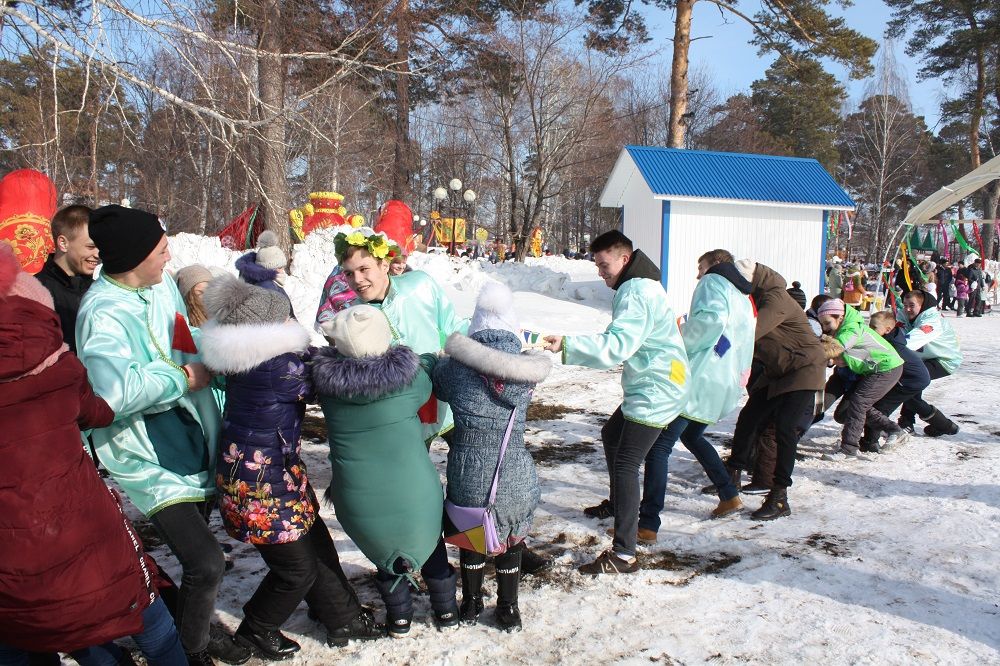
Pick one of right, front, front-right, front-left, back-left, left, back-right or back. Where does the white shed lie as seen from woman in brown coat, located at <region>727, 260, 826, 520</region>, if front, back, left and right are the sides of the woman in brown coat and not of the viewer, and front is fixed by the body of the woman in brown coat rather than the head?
right

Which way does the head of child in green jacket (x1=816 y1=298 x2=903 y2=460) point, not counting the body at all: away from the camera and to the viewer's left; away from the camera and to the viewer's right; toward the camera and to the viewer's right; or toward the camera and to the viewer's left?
toward the camera and to the viewer's left

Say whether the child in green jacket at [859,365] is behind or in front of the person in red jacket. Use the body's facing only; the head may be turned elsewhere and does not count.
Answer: in front

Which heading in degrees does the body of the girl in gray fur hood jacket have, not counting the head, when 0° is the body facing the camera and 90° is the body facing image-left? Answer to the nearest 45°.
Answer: approximately 180°

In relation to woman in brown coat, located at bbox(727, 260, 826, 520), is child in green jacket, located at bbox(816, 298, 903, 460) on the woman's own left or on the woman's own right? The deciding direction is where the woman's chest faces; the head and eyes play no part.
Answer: on the woman's own right

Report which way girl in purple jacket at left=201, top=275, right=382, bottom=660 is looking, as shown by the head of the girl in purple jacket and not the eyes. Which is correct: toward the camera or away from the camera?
away from the camera

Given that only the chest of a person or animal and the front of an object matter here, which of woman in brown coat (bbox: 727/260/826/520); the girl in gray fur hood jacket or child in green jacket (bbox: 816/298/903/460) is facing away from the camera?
the girl in gray fur hood jacket

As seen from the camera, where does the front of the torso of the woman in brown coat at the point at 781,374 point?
to the viewer's left

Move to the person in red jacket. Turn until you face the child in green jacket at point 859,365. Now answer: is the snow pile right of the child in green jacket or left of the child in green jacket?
left

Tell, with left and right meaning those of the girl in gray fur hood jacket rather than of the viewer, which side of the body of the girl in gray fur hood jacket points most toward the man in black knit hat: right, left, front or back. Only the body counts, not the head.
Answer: left

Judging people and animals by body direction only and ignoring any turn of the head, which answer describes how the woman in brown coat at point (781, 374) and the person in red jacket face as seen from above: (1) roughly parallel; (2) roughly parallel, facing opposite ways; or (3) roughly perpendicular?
roughly perpendicular

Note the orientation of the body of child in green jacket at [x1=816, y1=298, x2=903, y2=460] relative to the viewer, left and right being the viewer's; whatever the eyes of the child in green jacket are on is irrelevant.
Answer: facing to the left of the viewer

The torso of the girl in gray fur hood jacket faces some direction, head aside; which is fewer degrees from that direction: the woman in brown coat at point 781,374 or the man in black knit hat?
the woman in brown coat
